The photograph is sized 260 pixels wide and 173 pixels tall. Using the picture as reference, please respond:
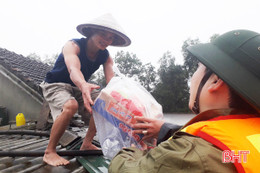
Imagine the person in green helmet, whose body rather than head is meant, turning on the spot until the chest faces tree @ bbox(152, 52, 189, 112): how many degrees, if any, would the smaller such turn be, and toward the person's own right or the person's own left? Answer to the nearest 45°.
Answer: approximately 45° to the person's own right

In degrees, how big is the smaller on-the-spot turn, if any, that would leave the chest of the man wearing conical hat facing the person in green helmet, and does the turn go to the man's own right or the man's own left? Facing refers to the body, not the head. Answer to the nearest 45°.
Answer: approximately 45° to the man's own right

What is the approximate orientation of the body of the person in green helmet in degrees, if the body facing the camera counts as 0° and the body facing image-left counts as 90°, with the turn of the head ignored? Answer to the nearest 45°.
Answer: approximately 135°

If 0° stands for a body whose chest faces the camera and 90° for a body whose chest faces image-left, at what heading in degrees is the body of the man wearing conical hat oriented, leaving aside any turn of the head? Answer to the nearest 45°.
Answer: approximately 315°

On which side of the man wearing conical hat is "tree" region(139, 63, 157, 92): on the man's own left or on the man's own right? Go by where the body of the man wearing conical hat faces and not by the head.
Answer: on the man's own left

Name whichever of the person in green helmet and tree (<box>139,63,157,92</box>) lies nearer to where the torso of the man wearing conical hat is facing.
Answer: the person in green helmet

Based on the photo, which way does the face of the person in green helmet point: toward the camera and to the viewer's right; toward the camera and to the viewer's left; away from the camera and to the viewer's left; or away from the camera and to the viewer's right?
away from the camera and to the viewer's left

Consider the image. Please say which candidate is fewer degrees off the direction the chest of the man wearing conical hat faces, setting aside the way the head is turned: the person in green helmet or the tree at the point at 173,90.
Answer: the person in green helmet

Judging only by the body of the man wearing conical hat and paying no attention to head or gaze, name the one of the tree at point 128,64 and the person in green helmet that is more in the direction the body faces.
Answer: the person in green helmet
